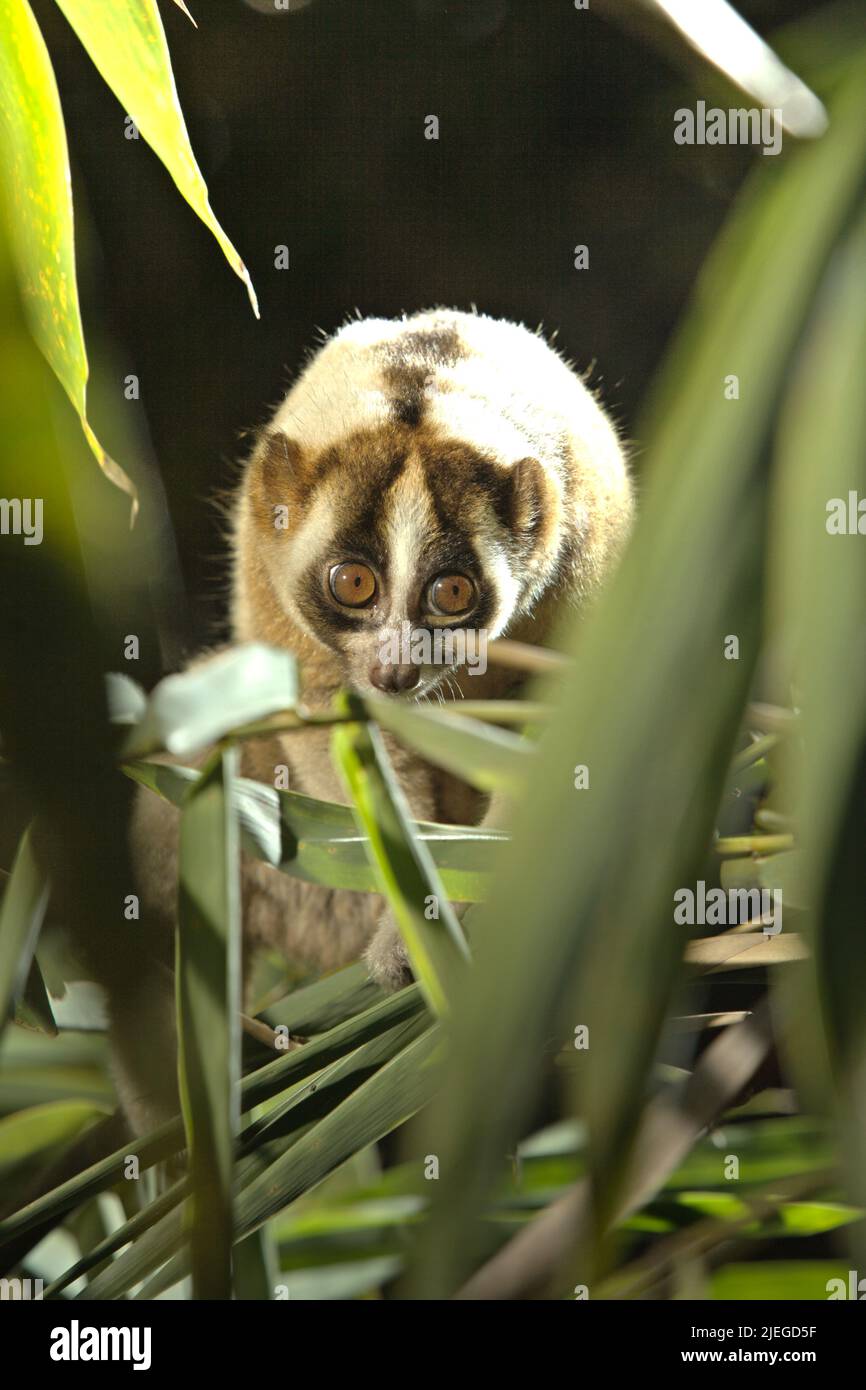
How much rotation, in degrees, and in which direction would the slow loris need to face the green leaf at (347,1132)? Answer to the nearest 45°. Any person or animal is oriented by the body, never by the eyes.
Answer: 0° — it already faces it

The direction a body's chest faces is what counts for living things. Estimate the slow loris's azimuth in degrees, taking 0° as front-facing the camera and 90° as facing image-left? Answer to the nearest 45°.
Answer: approximately 0°

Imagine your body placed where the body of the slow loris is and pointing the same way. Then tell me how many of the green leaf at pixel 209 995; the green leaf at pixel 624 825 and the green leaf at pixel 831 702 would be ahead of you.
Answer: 3

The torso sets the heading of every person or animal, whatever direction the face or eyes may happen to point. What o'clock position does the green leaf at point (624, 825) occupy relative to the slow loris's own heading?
The green leaf is roughly at 12 o'clock from the slow loris.

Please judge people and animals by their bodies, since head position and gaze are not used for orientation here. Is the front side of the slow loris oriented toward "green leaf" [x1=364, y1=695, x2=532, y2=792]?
yes

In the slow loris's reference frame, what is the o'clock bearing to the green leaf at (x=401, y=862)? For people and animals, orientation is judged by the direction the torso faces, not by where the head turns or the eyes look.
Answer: The green leaf is roughly at 12 o'clock from the slow loris.

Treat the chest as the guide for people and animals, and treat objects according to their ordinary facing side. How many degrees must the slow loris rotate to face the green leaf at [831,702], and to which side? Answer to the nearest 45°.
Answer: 0° — it already faces it
